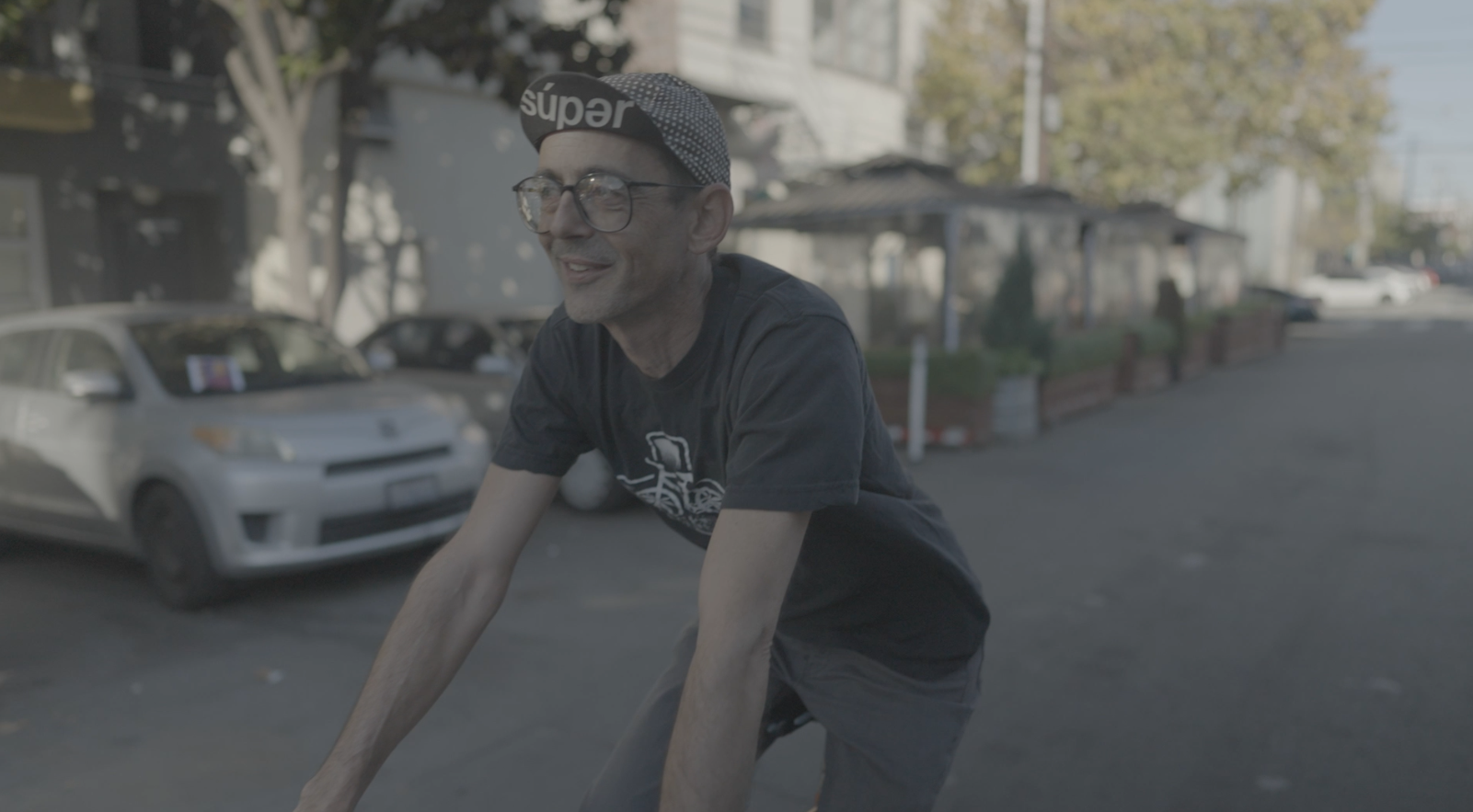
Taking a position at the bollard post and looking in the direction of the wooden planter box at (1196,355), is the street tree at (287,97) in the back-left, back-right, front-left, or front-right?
back-left

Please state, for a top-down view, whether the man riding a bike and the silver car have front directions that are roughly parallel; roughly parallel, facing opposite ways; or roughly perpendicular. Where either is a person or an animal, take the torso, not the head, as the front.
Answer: roughly perpendicular

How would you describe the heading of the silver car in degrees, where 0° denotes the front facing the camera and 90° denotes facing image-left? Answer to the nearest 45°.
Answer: approximately 315°

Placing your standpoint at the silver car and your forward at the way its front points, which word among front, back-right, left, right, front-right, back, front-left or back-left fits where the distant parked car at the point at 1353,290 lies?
left

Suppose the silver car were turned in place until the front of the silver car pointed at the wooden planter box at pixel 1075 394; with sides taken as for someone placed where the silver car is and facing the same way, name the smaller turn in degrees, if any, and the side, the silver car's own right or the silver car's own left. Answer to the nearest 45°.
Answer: approximately 90° to the silver car's own left

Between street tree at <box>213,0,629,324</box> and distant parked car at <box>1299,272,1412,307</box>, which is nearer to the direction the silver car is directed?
the distant parked car

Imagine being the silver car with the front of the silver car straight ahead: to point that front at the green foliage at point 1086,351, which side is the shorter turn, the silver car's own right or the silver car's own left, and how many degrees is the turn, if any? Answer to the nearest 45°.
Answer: approximately 90° to the silver car's own left

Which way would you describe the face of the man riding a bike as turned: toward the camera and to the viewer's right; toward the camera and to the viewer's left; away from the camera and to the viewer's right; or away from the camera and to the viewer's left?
toward the camera and to the viewer's left
